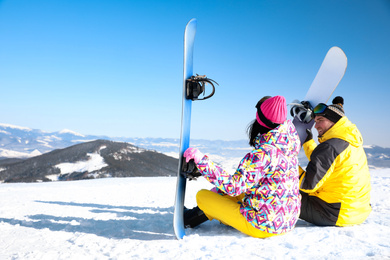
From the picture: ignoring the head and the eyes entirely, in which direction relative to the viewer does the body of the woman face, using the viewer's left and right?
facing away from the viewer and to the left of the viewer

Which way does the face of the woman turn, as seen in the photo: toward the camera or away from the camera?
away from the camera

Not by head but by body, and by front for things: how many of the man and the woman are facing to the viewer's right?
0

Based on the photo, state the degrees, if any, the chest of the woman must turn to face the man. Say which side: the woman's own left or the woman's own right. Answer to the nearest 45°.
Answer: approximately 90° to the woman's own right

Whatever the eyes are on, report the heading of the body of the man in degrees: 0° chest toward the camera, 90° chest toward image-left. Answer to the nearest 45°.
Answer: approximately 135°

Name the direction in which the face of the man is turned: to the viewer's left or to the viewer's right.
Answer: to the viewer's left

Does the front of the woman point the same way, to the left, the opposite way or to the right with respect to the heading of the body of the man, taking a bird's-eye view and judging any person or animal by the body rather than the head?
the same way
